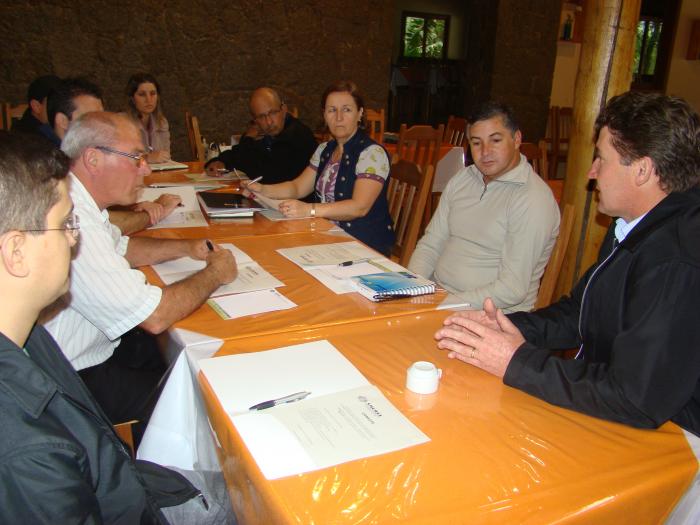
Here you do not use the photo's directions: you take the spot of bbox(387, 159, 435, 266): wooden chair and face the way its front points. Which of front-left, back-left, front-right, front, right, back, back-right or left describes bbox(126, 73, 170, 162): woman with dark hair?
right

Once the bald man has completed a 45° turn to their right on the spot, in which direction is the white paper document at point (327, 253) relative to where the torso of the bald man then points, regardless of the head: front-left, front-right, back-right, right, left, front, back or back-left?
left

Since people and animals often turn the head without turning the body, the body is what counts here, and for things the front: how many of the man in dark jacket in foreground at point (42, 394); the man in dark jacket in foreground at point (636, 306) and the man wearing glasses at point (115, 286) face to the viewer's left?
1

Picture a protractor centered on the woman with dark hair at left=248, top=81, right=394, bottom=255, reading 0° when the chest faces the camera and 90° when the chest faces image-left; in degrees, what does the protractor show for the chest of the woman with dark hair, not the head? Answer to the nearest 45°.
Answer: approximately 45°

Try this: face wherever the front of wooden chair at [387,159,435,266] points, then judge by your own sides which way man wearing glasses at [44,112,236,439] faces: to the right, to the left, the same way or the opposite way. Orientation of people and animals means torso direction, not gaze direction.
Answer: the opposite way

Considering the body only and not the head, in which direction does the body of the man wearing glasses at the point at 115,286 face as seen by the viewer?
to the viewer's right

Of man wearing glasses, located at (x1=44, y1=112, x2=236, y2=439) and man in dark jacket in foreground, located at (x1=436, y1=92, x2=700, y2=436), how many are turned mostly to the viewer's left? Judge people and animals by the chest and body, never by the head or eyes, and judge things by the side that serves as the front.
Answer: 1

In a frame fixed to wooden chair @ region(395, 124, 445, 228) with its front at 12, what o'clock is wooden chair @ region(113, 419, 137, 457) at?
wooden chair @ region(113, 419, 137, 457) is roughly at 11 o'clock from wooden chair @ region(395, 124, 445, 228).

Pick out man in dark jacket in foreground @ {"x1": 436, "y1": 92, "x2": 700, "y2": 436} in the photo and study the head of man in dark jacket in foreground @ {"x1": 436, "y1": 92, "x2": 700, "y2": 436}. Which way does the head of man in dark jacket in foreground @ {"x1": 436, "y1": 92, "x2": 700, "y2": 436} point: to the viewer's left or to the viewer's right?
to the viewer's left

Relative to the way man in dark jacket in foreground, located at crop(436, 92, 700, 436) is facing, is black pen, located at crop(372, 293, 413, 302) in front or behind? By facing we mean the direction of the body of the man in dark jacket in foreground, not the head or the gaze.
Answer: in front

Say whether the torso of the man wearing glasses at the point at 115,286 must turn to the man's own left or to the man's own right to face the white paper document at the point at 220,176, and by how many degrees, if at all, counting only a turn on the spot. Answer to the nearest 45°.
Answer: approximately 90° to the man's own left

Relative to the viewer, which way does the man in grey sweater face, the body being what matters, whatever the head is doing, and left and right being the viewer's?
facing the viewer and to the left of the viewer

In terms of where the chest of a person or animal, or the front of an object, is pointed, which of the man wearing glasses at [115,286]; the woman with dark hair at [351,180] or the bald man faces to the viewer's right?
the man wearing glasses

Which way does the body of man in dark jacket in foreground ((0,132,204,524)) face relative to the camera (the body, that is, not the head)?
to the viewer's right

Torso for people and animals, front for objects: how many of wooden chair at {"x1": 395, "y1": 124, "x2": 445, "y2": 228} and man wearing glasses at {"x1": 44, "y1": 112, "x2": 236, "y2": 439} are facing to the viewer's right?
1

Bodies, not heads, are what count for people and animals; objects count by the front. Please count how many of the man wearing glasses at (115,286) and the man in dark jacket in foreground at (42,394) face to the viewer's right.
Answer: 2
